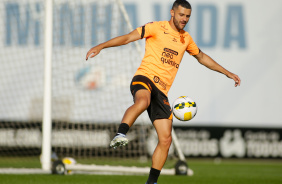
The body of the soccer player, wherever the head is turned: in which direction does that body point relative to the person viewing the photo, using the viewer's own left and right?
facing the viewer and to the right of the viewer

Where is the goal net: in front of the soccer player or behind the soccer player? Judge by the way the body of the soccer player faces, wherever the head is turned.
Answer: behind

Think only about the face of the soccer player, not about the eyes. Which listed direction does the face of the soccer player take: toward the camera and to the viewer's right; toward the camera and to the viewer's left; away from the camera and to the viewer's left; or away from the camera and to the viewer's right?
toward the camera and to the viewer's right
